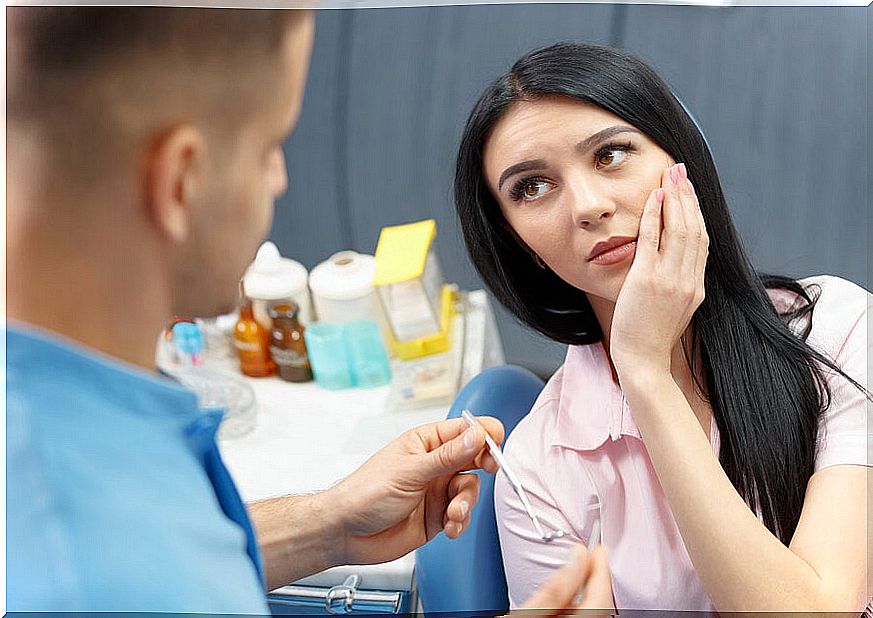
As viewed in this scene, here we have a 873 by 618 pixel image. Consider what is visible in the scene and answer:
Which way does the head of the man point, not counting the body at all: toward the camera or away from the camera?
away from the camera

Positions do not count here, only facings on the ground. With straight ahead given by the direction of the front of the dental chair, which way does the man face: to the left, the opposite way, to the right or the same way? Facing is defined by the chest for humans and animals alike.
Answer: the opposite way

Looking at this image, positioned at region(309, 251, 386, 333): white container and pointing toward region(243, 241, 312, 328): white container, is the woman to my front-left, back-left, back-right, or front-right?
back-left

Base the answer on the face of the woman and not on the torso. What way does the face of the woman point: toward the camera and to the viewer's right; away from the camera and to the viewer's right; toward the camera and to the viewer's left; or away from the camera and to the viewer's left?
toward the camera and to the viewer's left

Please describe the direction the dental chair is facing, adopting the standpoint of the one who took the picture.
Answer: facing the viewer and to the left of the viewer

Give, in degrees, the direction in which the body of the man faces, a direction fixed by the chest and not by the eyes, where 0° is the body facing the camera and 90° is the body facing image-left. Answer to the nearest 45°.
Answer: approximately 225°
